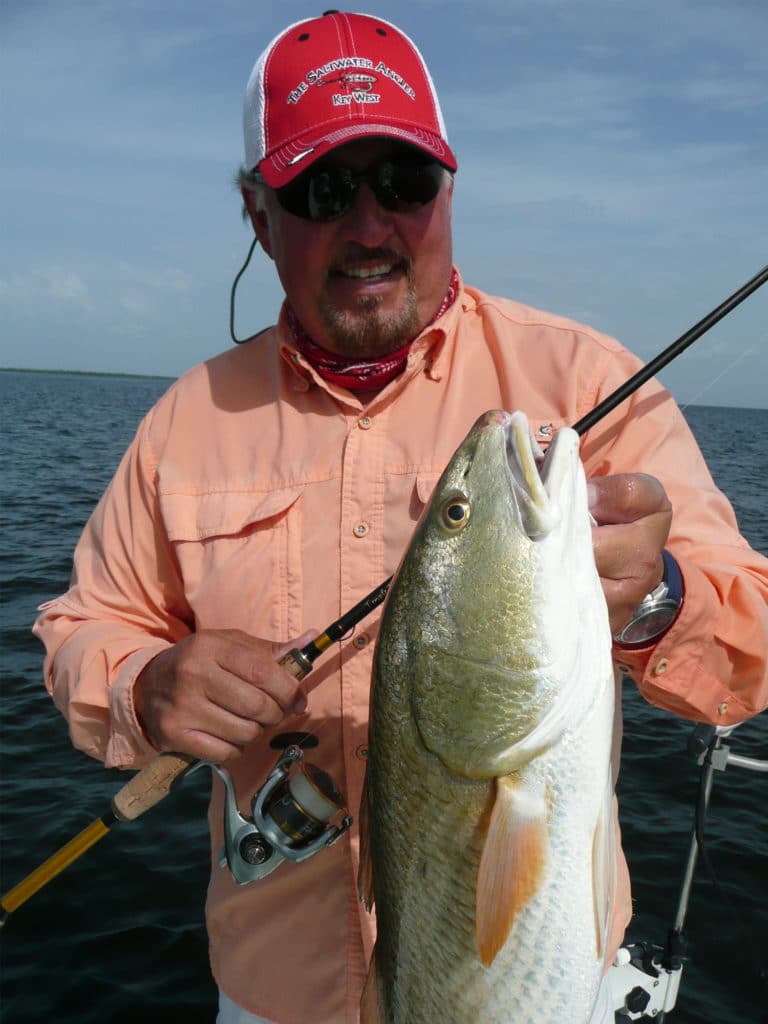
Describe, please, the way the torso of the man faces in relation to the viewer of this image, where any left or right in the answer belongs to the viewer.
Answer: facing the viewer
